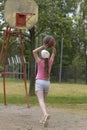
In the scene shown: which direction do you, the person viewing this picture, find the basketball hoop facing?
facing the viewer and to the right of the viewer
